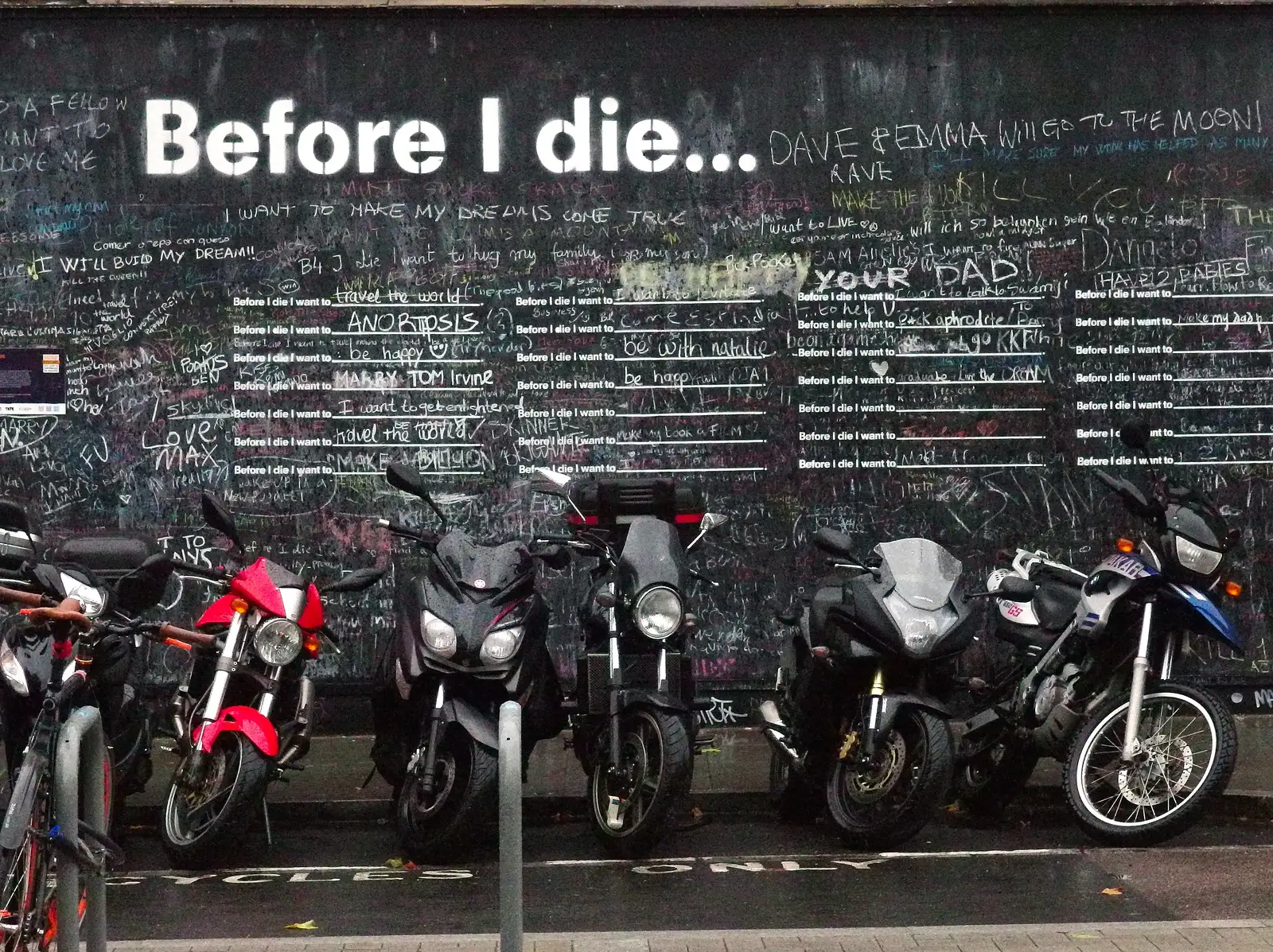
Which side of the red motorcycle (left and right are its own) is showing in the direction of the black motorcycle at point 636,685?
left

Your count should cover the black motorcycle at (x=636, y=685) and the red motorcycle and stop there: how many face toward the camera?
2

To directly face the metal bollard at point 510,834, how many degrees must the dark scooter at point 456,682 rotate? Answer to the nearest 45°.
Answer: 0° — it already faces it

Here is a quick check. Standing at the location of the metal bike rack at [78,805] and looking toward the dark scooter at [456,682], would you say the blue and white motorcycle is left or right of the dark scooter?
right

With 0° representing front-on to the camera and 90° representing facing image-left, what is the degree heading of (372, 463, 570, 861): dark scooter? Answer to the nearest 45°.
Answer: approximately 0°

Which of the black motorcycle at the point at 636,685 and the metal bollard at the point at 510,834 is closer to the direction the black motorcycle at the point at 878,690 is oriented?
the metal bollard

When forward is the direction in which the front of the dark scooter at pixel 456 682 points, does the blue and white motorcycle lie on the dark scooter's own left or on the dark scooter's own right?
on the dark scooter's own left

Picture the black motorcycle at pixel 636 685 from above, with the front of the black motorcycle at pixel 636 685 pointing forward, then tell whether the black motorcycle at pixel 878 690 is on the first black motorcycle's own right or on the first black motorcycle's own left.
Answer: on the first black motorcycle's own left

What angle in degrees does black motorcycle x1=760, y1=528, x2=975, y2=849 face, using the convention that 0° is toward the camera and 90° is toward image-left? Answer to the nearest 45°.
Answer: approximately 315°
